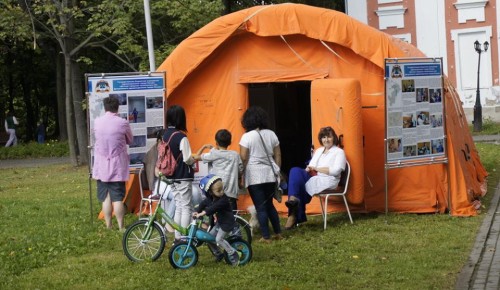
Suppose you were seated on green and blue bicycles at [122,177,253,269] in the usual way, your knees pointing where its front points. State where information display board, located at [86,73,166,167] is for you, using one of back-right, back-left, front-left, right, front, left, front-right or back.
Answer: right

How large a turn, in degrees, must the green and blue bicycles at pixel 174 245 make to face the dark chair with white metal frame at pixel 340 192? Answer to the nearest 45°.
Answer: approximately 135° to its right

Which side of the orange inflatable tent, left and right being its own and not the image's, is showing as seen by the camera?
front

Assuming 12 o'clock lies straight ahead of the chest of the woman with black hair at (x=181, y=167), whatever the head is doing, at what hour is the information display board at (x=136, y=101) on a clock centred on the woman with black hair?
The information display board is roughly at 10 o'clock from the woman with black hair.

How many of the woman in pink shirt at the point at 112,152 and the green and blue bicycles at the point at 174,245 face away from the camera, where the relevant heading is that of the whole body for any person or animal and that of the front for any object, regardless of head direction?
1

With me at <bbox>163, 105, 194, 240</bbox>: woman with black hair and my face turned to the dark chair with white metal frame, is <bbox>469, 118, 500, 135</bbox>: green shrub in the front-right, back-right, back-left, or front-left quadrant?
front-left

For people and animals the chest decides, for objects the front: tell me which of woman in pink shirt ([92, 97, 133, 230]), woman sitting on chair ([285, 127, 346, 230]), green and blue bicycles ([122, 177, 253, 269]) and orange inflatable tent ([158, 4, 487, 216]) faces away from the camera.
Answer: the woman in pink shirt

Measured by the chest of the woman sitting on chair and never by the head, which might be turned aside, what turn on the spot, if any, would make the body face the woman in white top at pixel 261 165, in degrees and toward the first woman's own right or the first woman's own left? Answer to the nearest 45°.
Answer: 0° — they already face them

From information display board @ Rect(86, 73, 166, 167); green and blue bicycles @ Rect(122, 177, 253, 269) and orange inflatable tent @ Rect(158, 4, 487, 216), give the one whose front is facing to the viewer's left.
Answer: the green and blue bicycles

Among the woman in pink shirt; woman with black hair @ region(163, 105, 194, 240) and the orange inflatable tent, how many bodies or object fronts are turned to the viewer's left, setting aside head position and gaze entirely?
0

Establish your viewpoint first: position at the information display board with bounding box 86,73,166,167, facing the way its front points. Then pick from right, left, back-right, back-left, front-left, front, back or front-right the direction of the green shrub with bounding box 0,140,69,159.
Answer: back

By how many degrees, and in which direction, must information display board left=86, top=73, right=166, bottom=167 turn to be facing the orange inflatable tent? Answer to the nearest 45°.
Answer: approximately 90° to its left

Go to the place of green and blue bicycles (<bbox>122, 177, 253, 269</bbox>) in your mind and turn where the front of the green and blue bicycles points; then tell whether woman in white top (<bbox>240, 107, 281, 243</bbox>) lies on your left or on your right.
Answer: on your right

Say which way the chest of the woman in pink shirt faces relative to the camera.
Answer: away from the camera

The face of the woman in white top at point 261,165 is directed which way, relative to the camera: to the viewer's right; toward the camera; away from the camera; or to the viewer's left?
away from the camera

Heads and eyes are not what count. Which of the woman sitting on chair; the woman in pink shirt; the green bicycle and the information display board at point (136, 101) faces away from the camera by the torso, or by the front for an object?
the woman in pink shirt

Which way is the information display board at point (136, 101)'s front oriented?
toward the camera
